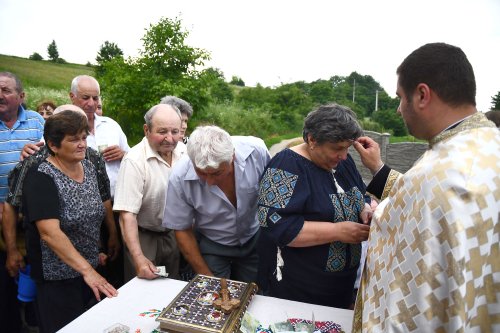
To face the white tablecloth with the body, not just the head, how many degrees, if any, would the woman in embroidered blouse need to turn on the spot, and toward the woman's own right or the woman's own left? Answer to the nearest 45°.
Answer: approximately 90° to the woman's own right

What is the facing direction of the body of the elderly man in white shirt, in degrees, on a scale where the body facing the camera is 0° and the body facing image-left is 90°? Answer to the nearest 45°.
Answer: approximately 315°

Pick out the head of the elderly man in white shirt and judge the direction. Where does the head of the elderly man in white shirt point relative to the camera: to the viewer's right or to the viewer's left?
to the viewer's right

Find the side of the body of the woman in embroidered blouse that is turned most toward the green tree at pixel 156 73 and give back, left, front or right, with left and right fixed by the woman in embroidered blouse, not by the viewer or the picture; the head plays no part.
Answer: back

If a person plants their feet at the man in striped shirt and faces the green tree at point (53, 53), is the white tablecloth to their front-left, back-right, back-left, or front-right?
back-right

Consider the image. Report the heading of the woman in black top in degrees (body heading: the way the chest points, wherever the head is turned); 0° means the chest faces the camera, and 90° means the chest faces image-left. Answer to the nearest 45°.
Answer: approximately 315°

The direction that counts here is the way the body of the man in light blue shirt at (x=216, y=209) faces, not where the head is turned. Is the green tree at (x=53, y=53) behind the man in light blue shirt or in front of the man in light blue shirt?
behind

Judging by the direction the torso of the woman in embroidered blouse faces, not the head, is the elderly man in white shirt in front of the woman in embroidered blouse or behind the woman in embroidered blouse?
behind

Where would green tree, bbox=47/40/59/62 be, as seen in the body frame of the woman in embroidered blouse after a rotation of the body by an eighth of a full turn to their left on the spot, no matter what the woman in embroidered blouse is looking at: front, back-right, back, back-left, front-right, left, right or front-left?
back-left
